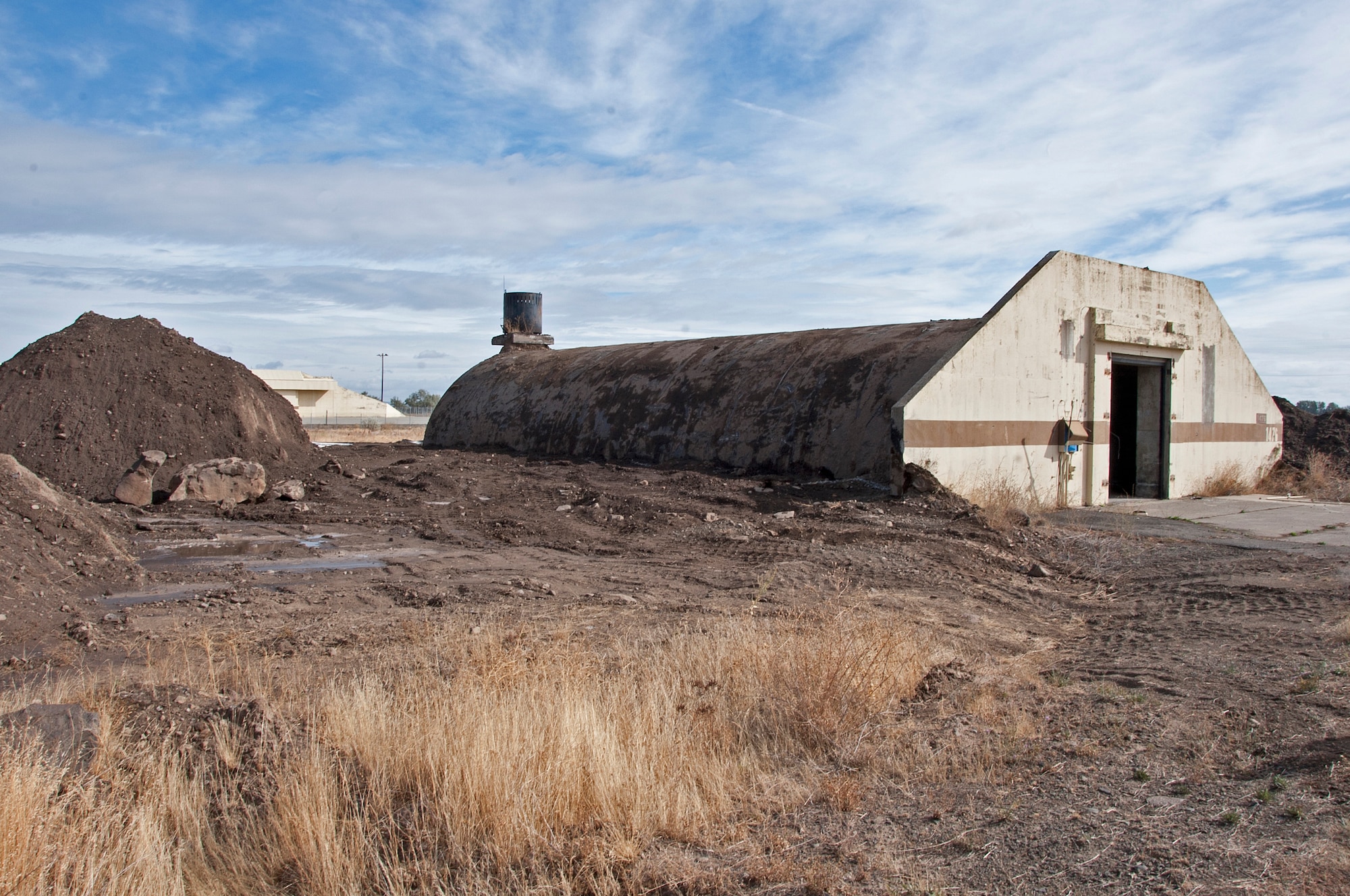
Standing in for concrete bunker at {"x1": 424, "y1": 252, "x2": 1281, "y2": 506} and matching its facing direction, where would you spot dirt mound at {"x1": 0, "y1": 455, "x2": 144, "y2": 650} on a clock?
The dirt mound is roughly at 3 o'clock from the concrete bunker.

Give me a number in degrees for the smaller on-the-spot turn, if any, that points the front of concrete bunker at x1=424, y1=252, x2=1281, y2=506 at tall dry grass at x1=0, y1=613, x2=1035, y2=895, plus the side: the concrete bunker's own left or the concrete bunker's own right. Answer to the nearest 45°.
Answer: approximately 45° to the concrete bunker's own right

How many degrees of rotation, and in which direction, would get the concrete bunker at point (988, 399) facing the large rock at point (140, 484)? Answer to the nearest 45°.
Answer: approximately 90° to its right

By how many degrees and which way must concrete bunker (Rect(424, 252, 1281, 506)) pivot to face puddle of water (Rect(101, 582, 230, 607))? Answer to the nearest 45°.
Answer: approximately 90° to its right

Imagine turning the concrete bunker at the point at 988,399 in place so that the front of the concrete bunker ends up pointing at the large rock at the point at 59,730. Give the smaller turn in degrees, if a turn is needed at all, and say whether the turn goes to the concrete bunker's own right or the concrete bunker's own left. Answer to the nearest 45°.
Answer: approximately 45° to the concrete bunker's own right

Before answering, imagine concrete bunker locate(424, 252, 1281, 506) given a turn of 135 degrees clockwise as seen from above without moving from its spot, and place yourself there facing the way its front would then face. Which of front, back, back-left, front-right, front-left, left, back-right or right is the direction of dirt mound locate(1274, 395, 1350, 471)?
back-right

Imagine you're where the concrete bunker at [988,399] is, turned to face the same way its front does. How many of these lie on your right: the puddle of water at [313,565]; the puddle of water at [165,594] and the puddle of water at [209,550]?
3

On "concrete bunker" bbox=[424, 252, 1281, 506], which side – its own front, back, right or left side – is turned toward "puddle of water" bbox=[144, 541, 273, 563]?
right

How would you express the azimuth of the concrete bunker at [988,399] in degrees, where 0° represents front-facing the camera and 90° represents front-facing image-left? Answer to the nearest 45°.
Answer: approximately 315°

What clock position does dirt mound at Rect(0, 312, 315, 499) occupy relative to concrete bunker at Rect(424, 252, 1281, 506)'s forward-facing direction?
The dirt mound is roughly at 4 o'clock from the concrete bunker.

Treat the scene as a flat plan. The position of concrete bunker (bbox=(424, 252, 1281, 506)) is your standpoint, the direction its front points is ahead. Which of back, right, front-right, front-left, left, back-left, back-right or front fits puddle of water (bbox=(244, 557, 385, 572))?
right
